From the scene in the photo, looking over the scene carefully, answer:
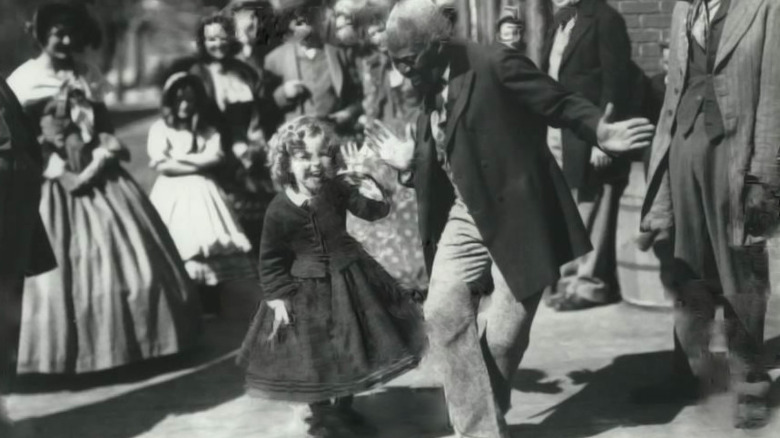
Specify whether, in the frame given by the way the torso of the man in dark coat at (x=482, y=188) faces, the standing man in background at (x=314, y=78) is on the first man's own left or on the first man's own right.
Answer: on the first man's own right

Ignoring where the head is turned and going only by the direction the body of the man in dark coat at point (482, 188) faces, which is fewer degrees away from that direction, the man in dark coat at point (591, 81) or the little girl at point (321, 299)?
the little girl

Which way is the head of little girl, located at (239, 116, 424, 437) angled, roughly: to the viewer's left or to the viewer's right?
to the viewer's right

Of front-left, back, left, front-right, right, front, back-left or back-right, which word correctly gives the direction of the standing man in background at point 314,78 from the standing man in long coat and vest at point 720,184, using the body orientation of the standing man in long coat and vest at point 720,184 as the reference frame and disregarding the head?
front-right

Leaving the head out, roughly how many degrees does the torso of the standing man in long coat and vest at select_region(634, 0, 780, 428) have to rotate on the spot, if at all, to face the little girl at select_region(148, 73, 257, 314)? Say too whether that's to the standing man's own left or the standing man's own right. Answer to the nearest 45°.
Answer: approximately 45° to the standing man's own right

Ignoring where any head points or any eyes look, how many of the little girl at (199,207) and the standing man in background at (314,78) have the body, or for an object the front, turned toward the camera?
2

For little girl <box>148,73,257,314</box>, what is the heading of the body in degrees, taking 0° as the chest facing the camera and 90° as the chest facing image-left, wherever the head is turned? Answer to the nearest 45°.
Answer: approximately 0°
